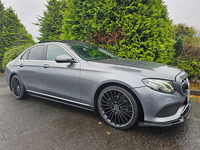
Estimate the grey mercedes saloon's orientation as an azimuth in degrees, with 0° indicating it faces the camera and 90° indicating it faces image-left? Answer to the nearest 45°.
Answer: approximately 315°

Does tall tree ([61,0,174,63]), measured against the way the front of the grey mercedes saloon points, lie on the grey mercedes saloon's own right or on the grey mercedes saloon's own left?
on the grey mercedes saloon's own left

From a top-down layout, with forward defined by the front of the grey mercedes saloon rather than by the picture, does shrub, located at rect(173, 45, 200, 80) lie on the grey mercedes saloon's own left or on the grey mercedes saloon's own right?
on the grey mercedes saloon's own left

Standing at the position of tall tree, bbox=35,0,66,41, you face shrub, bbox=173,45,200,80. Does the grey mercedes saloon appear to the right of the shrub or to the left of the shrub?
right

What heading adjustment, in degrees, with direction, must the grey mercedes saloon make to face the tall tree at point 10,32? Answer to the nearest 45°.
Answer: approximately 180°

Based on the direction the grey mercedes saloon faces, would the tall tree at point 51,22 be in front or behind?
behind
